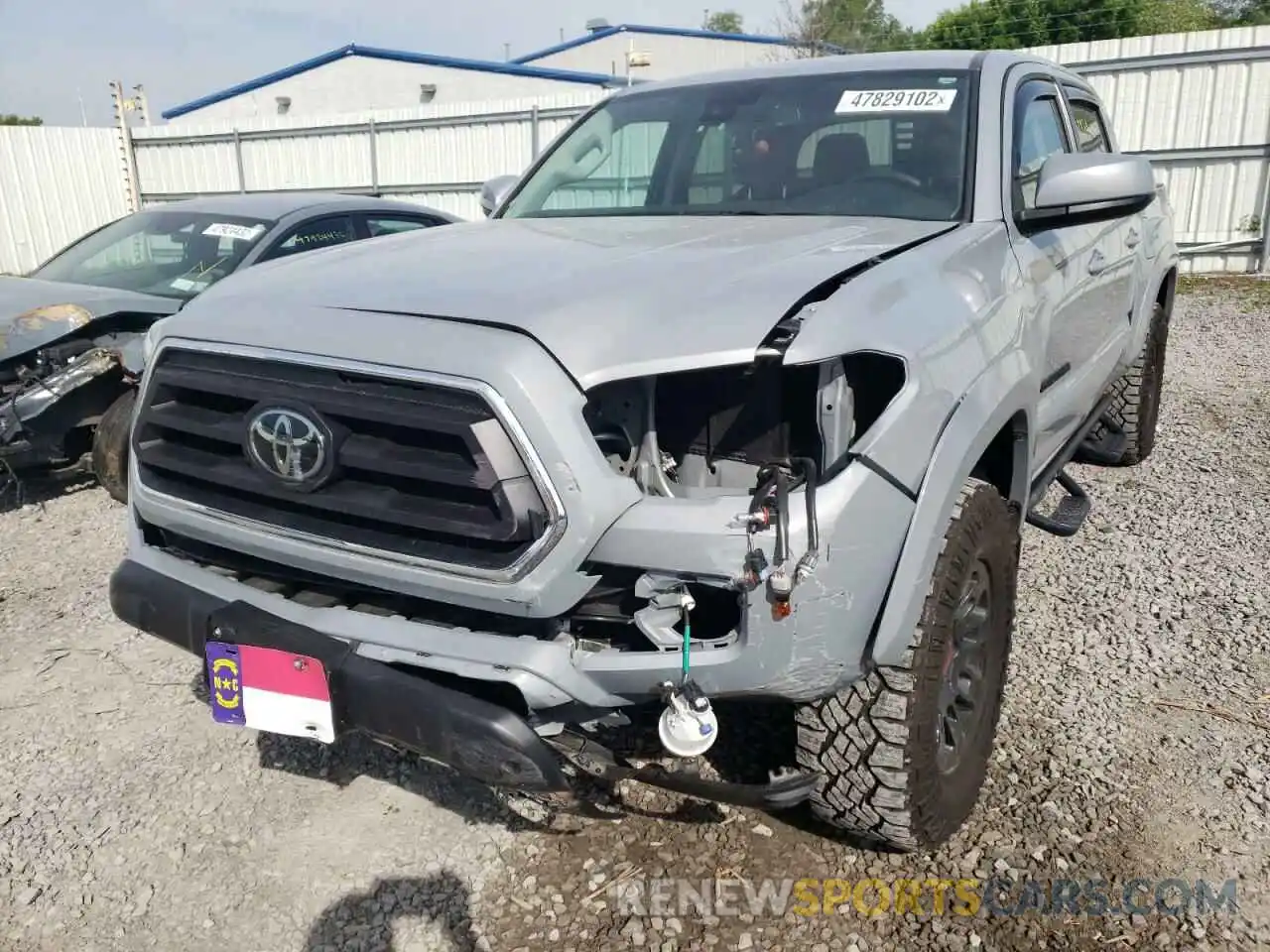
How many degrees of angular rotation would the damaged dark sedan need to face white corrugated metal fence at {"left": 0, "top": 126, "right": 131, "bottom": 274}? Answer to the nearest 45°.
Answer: approximately 135° to its right

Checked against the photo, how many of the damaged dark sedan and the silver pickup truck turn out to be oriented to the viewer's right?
0

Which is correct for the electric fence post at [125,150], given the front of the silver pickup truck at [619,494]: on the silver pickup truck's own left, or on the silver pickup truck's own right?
on the silver pickup truck's own right

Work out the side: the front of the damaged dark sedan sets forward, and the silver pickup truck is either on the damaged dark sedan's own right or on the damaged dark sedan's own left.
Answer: on the damaged dark sedan's own left

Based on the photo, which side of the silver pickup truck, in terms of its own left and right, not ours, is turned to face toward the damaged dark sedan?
right

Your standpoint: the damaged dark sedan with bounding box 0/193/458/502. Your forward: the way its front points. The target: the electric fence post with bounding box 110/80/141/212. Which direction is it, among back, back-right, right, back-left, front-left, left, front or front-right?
back-right

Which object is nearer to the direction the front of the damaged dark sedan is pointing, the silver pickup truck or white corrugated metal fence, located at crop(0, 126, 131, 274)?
the silver pickup truck

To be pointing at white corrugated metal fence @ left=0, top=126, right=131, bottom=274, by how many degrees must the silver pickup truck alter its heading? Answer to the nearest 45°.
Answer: approximately 90° to its right

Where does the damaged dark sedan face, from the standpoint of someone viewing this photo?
facing the viewer and to the left of the viewer

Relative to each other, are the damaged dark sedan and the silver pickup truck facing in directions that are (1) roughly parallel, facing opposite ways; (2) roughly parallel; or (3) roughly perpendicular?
roughly parallel

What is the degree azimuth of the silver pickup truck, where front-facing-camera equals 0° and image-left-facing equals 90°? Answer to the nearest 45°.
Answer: approximately 45°
